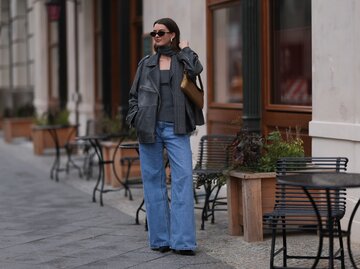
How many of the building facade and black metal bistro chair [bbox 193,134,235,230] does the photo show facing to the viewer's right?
0

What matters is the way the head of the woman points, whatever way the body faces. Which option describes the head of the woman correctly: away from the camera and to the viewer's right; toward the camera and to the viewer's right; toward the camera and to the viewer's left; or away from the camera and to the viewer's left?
toward the camera and to the viewer's left

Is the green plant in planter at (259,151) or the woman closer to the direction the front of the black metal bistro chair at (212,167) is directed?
the woman
